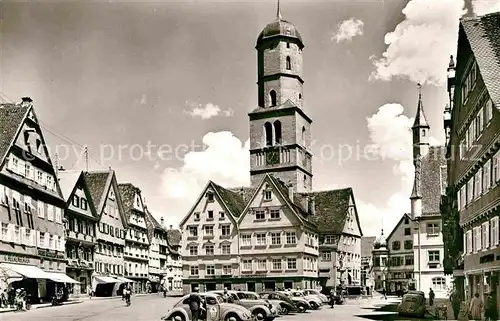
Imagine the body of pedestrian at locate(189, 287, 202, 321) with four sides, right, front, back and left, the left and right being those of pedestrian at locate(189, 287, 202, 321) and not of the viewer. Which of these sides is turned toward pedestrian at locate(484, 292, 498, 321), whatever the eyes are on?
right

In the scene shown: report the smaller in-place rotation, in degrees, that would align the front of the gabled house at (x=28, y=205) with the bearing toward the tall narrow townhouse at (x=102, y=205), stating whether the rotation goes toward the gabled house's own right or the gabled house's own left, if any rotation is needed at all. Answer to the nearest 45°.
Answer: approximately 135° to the gabled house's own left

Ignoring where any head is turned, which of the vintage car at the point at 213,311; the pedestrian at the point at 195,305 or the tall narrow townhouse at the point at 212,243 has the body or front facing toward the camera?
the tall narrow townhouse

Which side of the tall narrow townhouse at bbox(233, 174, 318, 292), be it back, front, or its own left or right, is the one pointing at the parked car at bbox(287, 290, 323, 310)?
front

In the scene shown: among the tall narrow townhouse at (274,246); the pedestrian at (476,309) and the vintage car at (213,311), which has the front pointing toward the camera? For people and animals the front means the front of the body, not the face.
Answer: the tall narrow townhouse

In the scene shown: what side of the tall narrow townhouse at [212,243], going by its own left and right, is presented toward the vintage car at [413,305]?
front

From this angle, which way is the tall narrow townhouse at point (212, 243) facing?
toward the camera

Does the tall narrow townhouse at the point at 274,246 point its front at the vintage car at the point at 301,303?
yes

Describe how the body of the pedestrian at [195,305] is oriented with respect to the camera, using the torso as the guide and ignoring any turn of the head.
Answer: away from the camera

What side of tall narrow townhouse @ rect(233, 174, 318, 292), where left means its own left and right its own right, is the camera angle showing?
front
